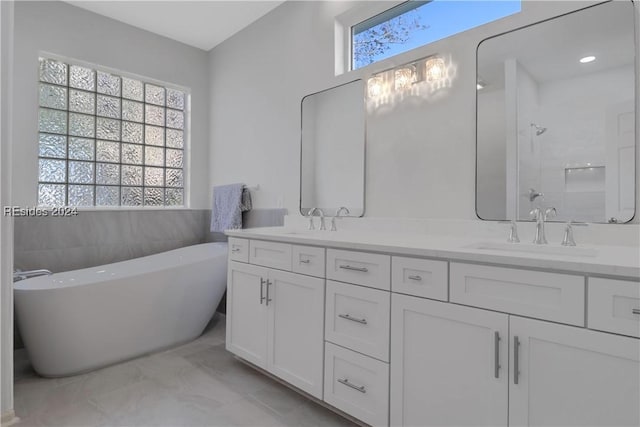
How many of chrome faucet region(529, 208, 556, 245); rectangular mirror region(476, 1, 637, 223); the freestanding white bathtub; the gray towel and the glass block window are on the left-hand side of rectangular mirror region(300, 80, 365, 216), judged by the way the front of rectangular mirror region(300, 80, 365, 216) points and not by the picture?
2

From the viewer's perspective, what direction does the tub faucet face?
to the viewer's right

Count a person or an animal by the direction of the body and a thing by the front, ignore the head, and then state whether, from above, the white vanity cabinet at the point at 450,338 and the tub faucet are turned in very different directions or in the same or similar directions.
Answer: very different directions

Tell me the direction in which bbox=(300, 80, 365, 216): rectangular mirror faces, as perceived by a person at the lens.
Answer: facing the viewer and to the left of the viewer

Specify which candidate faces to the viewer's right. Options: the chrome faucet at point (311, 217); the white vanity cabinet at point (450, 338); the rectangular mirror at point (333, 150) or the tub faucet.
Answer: the tub faucet

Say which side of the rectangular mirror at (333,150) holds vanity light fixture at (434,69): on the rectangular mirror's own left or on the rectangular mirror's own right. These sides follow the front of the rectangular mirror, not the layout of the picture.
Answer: on the rectangular mirror's own left

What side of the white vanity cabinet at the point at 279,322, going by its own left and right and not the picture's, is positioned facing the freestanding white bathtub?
right

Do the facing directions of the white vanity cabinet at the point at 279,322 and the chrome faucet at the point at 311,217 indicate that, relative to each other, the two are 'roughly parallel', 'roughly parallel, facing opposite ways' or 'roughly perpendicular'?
roughly parallel

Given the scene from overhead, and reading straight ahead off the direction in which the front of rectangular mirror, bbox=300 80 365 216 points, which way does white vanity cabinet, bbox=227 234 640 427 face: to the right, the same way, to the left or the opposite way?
the same way

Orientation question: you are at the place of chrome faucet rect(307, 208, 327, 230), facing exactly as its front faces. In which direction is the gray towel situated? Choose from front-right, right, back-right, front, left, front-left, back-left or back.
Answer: right

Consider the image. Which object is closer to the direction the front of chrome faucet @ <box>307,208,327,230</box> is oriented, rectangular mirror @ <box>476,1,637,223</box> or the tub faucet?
the tub faucet

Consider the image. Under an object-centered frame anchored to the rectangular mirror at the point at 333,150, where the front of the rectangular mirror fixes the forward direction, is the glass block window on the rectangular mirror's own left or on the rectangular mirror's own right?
on the rectangular mirror's own right

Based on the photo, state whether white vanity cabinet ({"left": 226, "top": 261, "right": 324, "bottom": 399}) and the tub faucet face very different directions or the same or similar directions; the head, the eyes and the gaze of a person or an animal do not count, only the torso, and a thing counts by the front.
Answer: very different directions

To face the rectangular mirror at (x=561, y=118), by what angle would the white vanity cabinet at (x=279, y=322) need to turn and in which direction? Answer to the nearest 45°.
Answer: approximately 135° to its left
